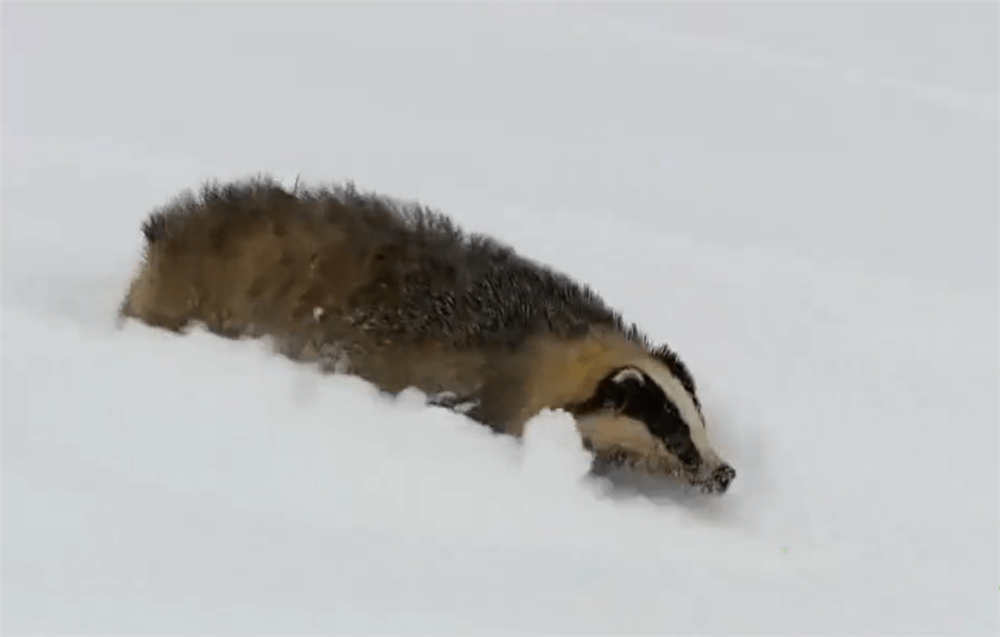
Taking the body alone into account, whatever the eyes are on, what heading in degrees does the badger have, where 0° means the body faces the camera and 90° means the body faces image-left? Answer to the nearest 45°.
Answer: approximately 270°
